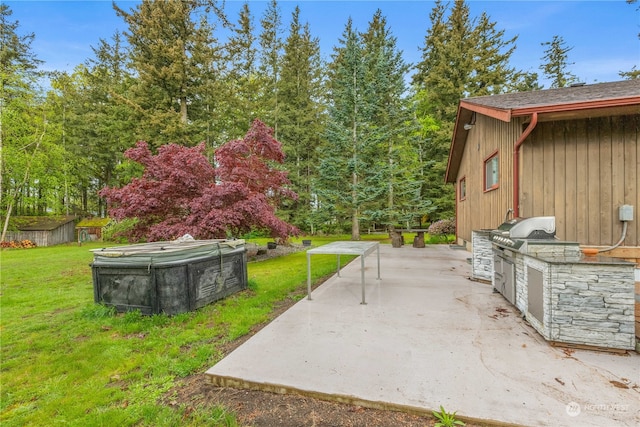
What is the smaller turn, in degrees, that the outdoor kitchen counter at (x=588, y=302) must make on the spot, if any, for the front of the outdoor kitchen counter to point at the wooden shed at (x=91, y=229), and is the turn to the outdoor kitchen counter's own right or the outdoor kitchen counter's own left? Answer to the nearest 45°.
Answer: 0° — it already faces it

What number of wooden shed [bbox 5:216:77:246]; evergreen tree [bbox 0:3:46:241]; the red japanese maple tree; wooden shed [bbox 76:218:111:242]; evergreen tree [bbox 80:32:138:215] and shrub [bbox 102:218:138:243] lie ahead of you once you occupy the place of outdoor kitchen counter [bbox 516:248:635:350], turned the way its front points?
6

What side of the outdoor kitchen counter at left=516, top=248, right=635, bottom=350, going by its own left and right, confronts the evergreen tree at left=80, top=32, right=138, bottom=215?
front

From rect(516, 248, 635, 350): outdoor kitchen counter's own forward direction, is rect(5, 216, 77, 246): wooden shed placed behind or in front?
in front

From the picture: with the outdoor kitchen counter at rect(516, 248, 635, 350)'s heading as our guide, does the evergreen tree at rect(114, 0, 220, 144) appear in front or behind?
in front

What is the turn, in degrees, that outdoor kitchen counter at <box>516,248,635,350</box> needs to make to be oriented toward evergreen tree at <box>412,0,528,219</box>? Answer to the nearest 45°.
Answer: approximately 90° to its right

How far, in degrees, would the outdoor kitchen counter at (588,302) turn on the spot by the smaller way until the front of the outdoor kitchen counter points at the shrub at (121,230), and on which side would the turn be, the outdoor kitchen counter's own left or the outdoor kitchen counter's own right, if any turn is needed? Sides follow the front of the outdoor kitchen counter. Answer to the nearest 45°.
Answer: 0° — it already faces it

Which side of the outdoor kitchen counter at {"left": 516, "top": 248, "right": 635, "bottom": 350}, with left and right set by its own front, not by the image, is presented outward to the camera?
left

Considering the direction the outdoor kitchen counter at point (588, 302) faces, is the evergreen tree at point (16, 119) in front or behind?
in front
